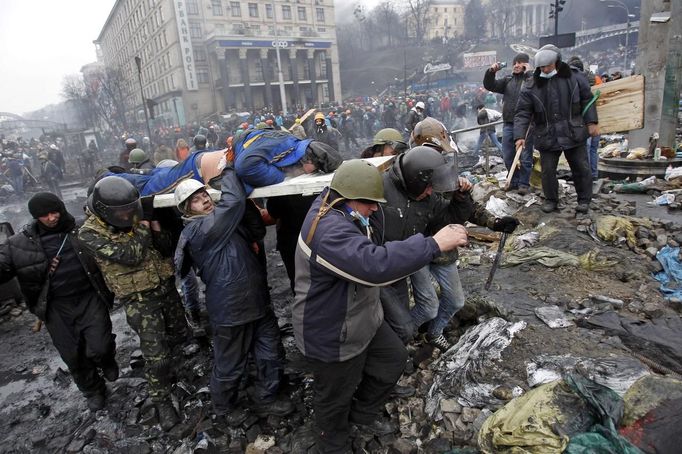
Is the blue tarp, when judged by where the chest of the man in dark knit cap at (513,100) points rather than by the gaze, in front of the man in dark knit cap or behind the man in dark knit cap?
in front

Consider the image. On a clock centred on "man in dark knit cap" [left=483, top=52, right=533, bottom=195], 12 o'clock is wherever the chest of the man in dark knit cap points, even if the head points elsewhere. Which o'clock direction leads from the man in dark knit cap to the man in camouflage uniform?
The man in camouflage uniform is roughly at 1 o'clock from the man in dark knit cap.

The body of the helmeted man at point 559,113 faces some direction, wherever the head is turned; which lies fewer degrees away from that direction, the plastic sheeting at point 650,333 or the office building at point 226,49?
the plastic sheeting

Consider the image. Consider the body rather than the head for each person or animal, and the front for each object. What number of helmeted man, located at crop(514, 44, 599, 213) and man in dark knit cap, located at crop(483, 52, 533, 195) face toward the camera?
2

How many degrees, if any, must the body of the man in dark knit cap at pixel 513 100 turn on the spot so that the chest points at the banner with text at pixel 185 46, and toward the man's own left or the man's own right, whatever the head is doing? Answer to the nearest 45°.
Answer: approximately 135° to the man's own right

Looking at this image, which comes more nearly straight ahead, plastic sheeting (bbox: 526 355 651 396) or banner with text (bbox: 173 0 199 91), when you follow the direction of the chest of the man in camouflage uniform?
the plastic sheeting

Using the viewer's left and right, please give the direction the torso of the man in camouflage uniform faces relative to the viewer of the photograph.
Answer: facing the viewer and to the right of the viewer

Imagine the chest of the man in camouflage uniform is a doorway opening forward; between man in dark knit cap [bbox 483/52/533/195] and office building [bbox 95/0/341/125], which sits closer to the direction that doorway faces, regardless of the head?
the man in dark knit cap

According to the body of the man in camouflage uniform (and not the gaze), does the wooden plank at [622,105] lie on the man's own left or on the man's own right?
on the man's own left

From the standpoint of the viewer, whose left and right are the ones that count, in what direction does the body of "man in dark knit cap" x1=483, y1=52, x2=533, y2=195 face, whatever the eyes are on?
facing the viewer

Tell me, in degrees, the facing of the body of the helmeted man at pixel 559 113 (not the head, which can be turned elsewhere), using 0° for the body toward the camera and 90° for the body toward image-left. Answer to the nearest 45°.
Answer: approximately 0°

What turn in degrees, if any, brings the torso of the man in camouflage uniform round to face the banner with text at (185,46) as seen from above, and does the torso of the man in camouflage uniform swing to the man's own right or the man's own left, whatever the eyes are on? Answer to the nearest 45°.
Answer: approximately 135° to the man's own left

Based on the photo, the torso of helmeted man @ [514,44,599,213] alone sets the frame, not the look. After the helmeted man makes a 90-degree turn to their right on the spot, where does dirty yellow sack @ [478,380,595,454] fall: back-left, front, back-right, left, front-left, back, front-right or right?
left
